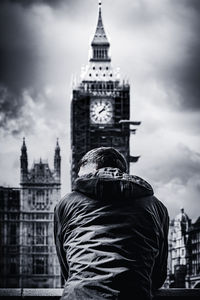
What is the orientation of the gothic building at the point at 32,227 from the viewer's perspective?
toward the camera

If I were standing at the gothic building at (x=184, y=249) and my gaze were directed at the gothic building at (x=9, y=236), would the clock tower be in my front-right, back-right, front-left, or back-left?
front-right

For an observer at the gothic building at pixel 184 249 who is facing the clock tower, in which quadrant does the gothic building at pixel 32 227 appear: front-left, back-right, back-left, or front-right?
front-left
